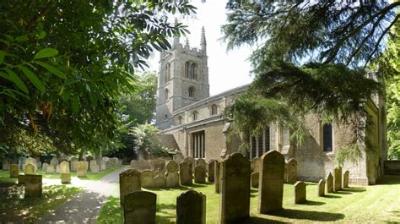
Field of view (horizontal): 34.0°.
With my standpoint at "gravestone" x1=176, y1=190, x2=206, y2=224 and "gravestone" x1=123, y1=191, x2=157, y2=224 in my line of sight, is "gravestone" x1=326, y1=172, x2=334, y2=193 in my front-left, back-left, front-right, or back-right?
back-right

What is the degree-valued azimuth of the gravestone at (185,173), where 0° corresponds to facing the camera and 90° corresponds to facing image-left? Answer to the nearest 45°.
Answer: approximately 0°

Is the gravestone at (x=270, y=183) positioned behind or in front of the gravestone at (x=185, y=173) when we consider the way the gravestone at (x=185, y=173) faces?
in front

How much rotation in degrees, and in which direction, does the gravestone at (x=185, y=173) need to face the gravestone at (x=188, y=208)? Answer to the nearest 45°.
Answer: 0° — it already faces it

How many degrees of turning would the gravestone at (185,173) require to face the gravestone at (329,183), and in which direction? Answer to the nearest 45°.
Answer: approximately 45° to its left

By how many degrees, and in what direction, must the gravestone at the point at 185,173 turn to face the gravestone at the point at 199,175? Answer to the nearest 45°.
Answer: approximately 135° to its left

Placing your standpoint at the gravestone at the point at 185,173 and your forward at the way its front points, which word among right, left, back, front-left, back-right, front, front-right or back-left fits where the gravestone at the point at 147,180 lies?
front-right

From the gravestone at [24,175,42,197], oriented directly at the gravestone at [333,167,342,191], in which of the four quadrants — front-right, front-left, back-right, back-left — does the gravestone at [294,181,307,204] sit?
front-right

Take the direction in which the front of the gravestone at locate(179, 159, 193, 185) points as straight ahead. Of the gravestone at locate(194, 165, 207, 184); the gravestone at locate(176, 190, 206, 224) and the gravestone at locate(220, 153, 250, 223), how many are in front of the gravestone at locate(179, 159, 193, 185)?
2

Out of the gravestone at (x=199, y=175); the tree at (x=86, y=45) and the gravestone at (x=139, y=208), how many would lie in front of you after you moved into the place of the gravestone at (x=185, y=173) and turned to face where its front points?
2

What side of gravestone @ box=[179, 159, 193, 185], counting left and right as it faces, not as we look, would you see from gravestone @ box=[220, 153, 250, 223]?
front

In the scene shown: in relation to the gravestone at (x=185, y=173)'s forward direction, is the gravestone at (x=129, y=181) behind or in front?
in front

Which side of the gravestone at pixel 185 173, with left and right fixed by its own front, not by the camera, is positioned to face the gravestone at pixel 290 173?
left
